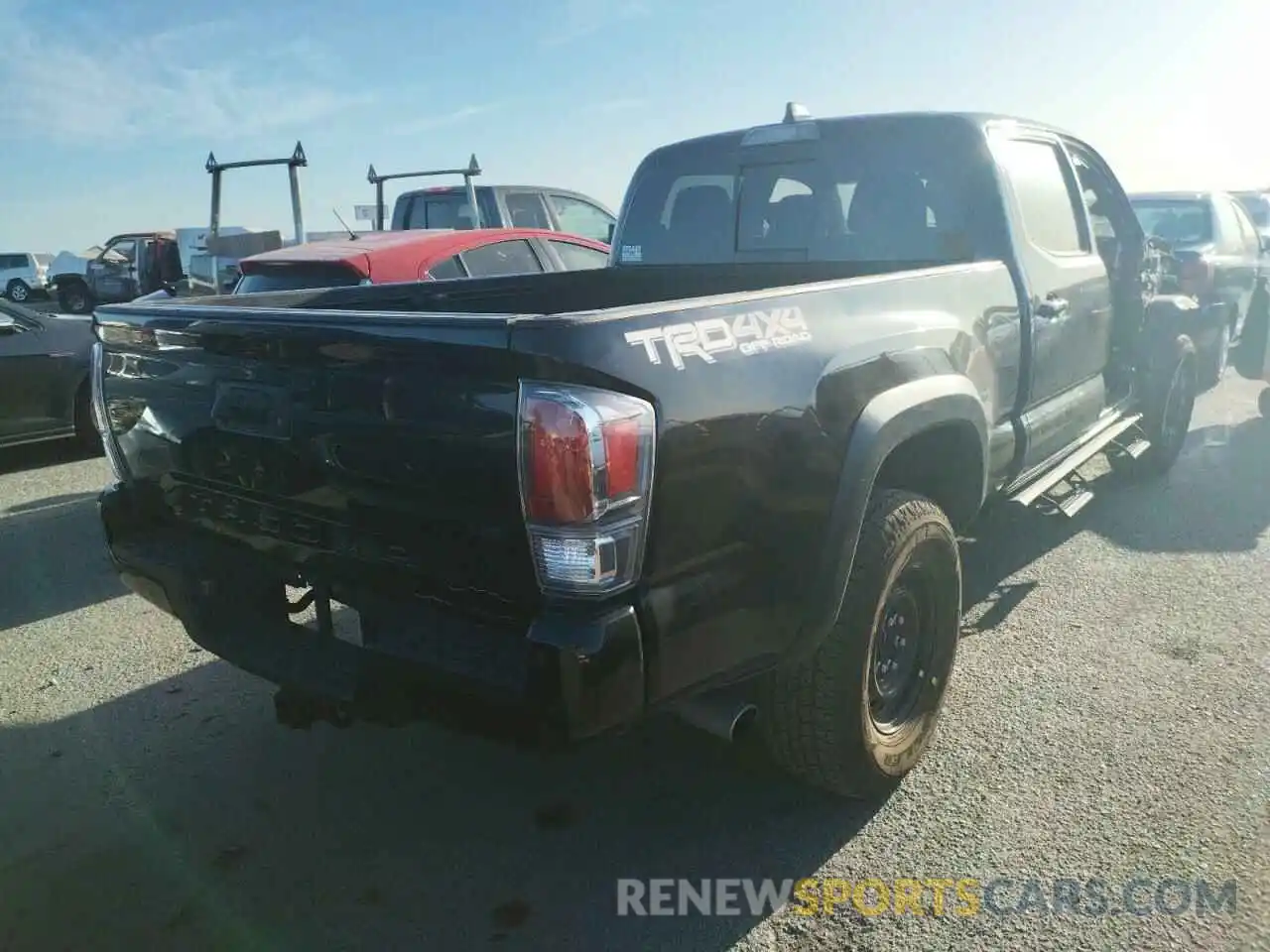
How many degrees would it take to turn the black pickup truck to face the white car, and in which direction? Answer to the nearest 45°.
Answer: approximately 90° to its left

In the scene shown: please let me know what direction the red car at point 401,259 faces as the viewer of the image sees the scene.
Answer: facing away from the viewer and to the right of the viewer

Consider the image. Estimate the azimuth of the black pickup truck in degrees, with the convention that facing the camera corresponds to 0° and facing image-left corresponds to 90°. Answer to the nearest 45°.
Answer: approximately 225°

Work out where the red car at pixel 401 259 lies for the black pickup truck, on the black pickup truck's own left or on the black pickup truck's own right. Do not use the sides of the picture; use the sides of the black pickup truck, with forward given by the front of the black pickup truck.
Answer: on the black pickup truck's own left

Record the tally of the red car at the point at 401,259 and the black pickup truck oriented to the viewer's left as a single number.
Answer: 0

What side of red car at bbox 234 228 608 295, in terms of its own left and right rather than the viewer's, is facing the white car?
left
